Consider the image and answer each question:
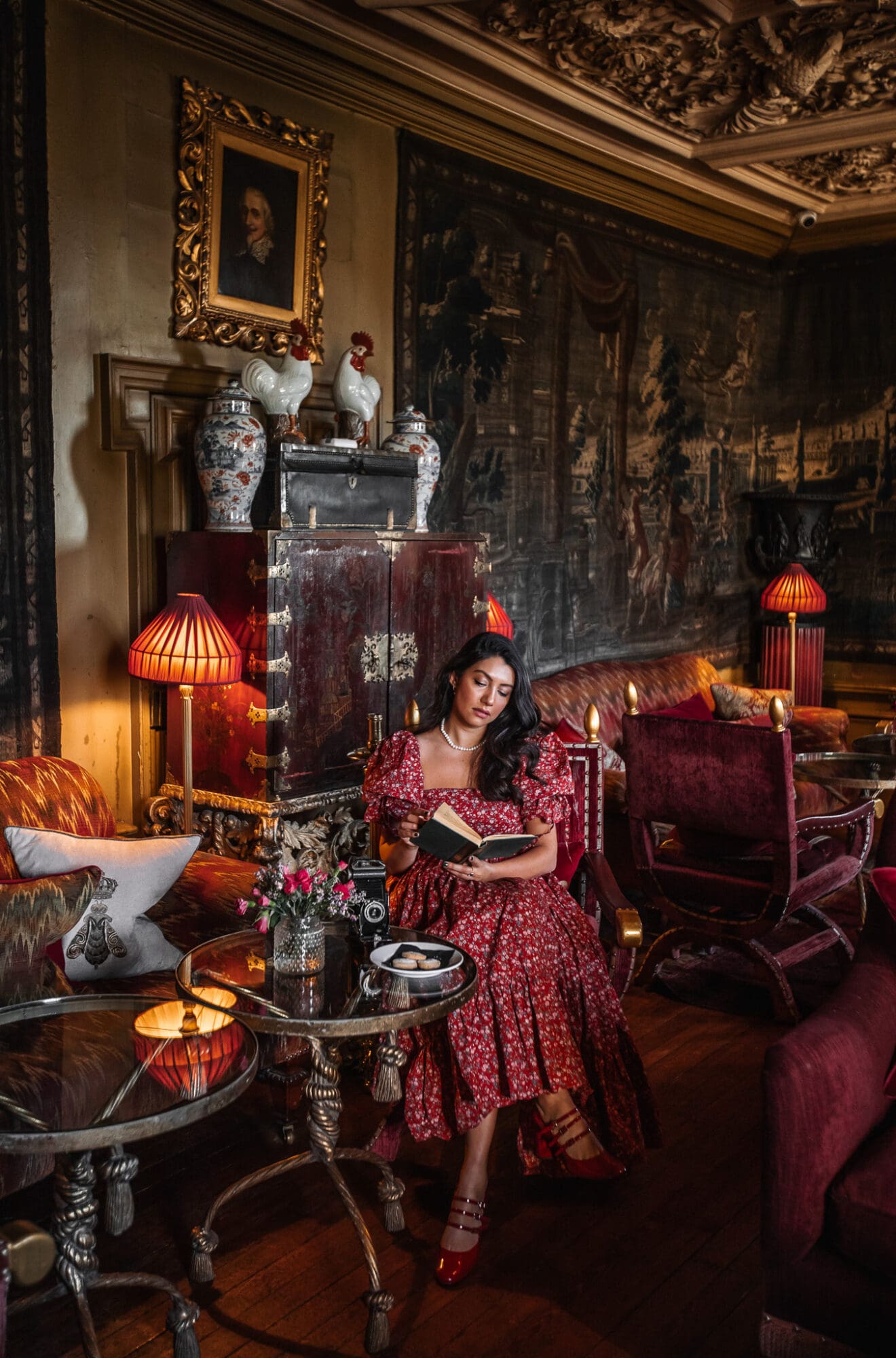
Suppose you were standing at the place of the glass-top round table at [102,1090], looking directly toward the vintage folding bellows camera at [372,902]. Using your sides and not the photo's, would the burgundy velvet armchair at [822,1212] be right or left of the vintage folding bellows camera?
right

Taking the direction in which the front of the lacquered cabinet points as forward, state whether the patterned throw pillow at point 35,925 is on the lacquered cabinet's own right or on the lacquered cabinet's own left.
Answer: on the lacquered cabinet's own right

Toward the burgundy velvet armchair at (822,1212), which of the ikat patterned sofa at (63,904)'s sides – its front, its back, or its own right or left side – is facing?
front

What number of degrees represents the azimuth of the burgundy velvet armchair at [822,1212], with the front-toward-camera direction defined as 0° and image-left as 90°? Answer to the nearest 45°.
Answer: approximately 45°

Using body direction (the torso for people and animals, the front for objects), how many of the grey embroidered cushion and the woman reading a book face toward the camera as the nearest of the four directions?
2

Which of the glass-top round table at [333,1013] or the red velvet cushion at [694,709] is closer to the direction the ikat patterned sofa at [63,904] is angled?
the glass-top round table

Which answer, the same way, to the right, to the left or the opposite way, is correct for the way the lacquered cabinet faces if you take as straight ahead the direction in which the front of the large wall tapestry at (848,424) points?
to the left

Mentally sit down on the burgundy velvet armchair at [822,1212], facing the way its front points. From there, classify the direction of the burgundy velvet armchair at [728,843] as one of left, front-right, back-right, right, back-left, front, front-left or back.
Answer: back-right

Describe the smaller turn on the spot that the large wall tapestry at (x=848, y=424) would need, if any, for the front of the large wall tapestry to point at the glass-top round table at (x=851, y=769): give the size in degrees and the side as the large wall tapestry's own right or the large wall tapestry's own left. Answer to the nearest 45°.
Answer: approximately 45° to the large wall tapestry's own left

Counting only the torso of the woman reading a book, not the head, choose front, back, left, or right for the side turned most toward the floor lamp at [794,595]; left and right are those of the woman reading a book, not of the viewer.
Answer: back

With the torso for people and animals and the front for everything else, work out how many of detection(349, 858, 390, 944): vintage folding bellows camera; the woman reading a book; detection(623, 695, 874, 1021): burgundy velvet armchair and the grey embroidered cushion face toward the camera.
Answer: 3

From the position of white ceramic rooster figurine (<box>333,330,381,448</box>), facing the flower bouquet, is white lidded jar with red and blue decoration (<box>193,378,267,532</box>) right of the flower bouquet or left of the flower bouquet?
right

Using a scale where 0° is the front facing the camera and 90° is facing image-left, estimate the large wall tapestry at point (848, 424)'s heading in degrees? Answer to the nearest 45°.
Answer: approximately 45°
